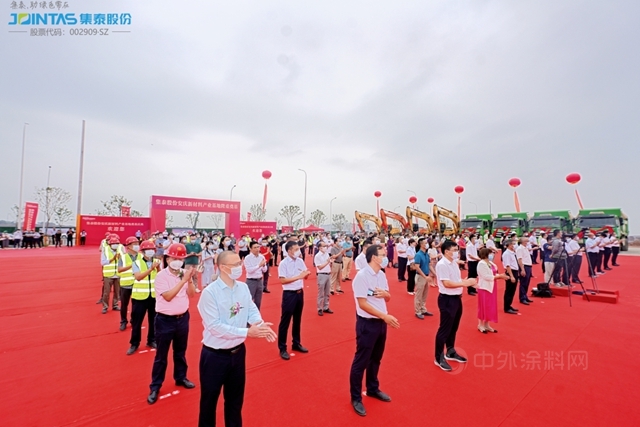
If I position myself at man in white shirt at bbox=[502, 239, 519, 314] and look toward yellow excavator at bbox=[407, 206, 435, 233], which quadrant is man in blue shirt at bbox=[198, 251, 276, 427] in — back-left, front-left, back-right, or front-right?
back-left

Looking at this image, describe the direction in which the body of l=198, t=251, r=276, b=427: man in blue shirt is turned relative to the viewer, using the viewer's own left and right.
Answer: facing the viewer and to the right of the viewer

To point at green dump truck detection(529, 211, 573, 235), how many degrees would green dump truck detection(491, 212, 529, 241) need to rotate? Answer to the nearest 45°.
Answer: approximately 135° to its left

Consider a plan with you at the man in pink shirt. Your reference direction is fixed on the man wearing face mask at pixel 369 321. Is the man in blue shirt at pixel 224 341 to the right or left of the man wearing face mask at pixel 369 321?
right

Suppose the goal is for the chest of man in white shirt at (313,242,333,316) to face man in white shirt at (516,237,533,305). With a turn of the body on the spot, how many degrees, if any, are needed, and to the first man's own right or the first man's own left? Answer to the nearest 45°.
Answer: approximately 45° to the first man's own left

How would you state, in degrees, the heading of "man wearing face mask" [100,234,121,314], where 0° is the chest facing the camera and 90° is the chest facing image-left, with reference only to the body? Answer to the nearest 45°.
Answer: approximately 315°

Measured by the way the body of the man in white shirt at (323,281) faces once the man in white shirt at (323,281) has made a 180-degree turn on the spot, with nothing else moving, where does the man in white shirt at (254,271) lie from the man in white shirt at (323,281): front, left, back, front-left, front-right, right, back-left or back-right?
left

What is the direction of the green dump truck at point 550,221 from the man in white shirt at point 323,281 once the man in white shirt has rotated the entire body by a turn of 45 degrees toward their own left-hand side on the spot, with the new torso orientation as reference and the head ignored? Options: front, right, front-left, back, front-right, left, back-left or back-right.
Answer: front-left

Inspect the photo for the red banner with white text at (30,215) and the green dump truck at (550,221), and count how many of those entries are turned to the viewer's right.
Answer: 0

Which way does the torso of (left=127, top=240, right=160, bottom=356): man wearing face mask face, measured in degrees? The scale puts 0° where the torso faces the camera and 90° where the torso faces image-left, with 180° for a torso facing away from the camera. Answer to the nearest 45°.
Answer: approximately 315°
